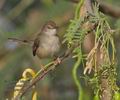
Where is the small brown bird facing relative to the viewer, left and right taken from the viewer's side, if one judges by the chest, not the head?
facing the viewer and to the right of the viewer
